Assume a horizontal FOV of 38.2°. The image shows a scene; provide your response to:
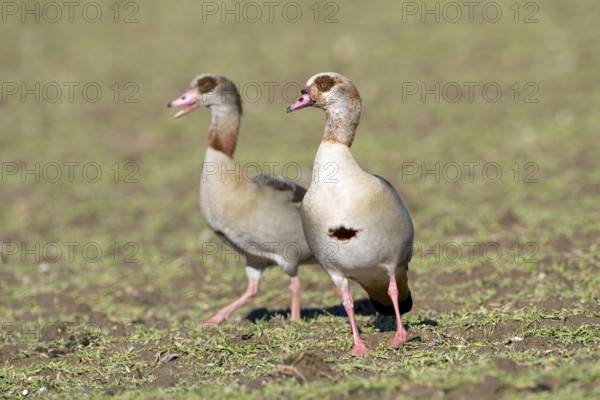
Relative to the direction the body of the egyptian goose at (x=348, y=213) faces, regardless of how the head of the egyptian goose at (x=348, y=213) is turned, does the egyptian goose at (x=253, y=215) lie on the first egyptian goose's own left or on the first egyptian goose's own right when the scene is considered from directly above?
on the first egyptian goose's own right

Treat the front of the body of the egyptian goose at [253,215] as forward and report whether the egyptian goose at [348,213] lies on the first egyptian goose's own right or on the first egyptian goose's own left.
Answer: on the first egyptian goose's own left

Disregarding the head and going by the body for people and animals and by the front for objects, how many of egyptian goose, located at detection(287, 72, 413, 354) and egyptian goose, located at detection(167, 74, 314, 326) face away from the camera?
0

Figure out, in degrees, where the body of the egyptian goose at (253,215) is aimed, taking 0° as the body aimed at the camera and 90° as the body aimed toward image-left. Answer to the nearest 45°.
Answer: approximately 90°

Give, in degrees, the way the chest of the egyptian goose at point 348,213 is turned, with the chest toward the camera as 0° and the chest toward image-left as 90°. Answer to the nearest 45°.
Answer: approximately 45°
